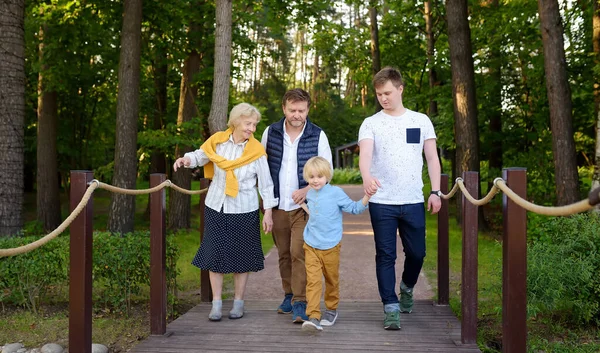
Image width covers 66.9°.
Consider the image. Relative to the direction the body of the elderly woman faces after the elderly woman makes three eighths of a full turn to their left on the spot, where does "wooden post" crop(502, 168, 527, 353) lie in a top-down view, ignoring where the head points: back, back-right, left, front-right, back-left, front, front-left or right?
right

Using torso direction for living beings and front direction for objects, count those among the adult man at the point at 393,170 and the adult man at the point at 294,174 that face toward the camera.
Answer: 2

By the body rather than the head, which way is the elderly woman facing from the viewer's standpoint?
toward the camera

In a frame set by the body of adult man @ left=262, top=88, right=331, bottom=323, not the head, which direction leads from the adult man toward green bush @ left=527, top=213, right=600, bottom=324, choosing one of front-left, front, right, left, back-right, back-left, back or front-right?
left

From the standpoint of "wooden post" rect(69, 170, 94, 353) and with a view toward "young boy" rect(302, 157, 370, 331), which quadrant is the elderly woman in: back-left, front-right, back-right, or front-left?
front-left

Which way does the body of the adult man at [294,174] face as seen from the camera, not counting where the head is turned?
toward the camera

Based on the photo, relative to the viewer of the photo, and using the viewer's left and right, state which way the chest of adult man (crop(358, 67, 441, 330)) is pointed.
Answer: facing the viewer

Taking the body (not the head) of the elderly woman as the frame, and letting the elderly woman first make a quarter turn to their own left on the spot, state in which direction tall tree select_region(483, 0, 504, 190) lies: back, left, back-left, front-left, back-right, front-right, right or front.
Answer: front-left

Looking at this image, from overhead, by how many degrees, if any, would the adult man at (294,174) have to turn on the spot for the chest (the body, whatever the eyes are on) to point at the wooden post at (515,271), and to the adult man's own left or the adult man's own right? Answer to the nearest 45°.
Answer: approximately 45° to the adult man's own left

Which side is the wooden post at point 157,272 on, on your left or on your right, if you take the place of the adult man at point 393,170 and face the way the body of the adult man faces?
on your right

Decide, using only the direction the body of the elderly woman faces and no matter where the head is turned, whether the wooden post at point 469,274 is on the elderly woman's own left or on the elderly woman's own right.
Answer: on the elderly woman's own left

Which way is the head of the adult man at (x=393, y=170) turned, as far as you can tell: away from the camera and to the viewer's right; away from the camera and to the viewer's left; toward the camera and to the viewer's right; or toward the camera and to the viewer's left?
toward the camera and to the viewer's left

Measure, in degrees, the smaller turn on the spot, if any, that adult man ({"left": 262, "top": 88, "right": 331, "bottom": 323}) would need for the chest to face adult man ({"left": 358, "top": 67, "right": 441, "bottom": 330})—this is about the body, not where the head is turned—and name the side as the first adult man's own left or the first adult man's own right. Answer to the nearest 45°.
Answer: approximately 90° to the first adult man's own left

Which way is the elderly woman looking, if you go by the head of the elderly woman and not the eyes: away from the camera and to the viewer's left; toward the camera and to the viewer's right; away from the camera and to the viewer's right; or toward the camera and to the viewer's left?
toward the camera and to the viewer's right

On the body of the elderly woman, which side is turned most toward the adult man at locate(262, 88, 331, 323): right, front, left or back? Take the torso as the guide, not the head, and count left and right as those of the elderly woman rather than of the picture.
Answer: left
